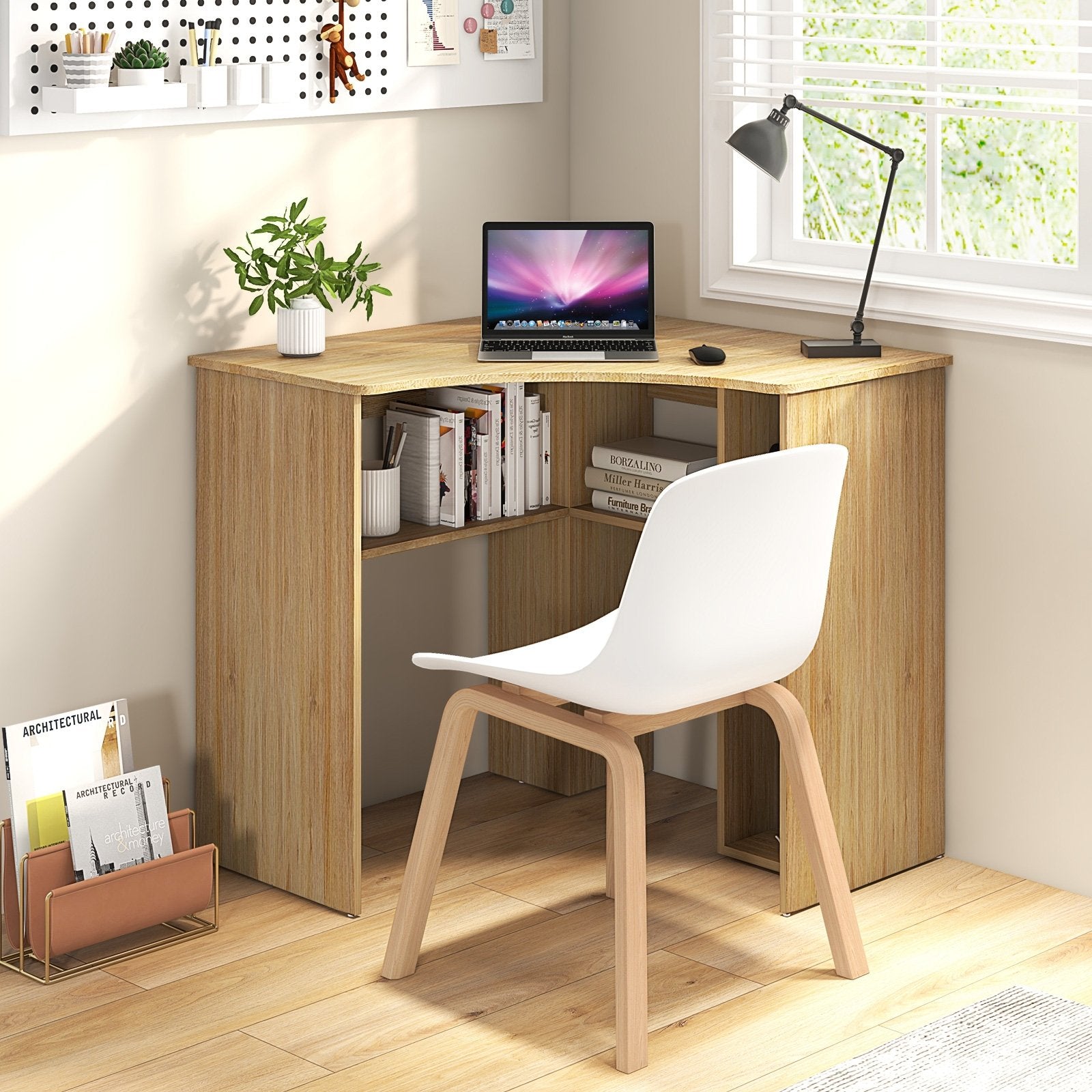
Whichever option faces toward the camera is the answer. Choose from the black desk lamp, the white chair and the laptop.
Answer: the laptop

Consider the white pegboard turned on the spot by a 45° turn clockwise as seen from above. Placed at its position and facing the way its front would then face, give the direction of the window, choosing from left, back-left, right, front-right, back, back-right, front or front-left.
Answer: left

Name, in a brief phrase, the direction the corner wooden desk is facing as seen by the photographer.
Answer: facing the viewer

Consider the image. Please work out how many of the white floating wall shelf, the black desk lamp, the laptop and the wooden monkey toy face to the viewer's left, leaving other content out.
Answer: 1

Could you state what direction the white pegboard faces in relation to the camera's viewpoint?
facing the viewer and to the right of the viewer

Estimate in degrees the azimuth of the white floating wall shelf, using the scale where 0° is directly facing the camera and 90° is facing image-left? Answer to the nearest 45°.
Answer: approximately 315°

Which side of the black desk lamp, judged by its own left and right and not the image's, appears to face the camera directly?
left

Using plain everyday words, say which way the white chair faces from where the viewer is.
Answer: facing away from the viewer and to the left of the viewer
